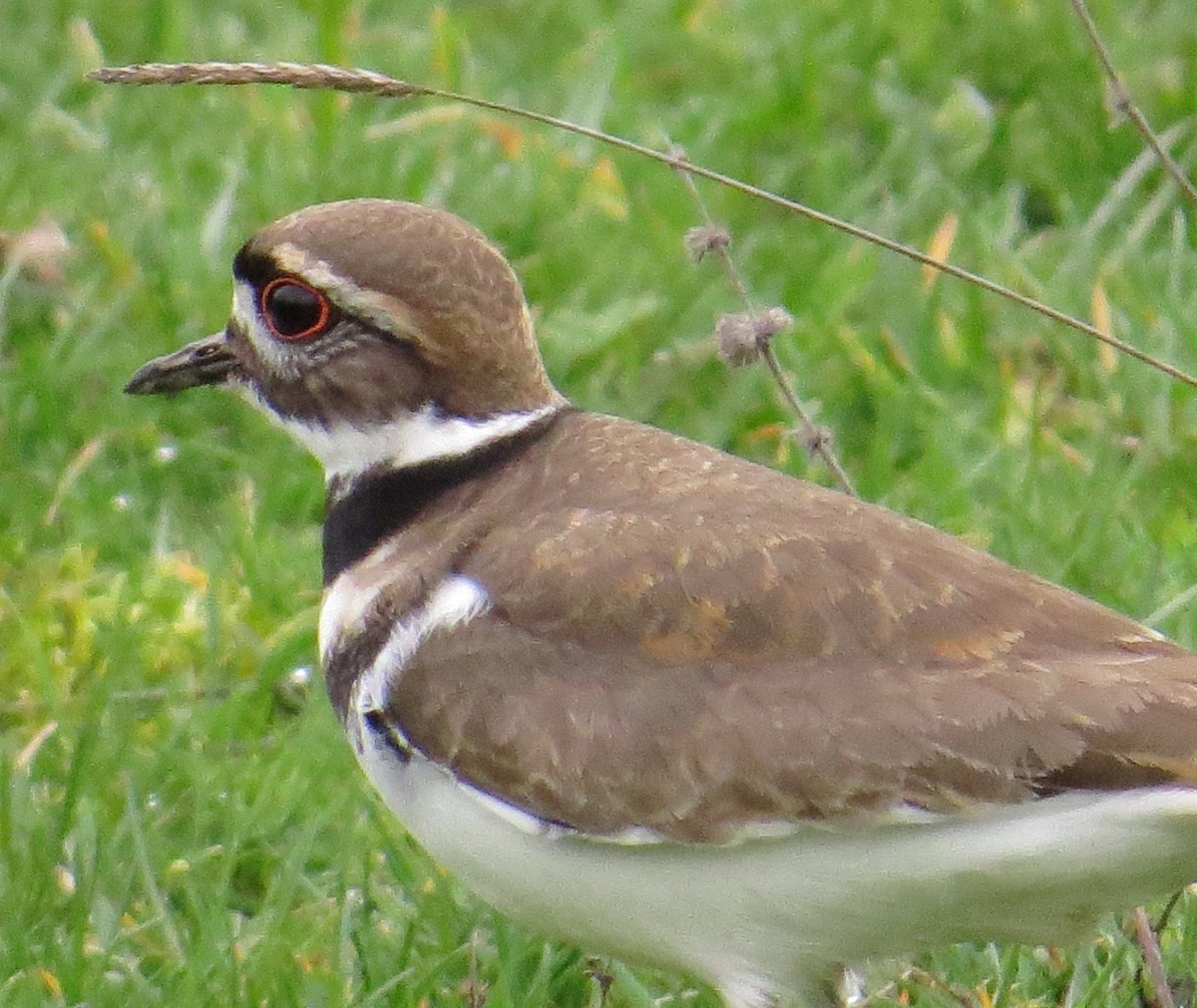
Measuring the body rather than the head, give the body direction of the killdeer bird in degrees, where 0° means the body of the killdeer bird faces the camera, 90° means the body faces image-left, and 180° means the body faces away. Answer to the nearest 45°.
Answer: approximately 90°
